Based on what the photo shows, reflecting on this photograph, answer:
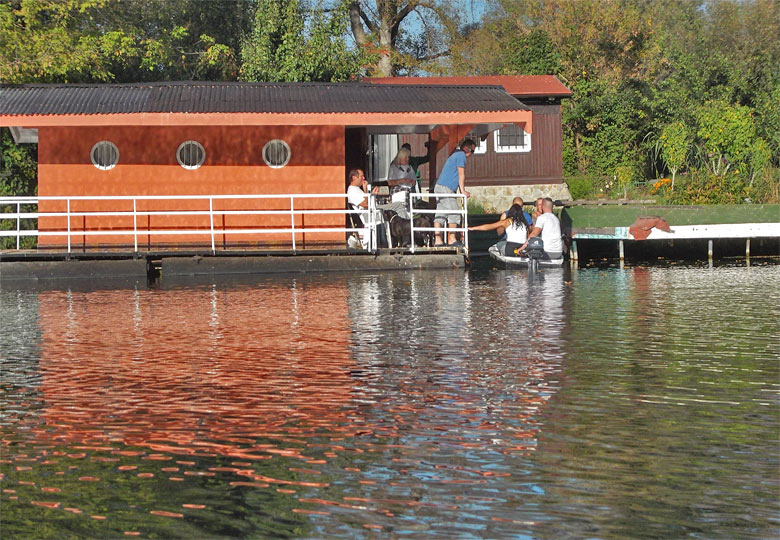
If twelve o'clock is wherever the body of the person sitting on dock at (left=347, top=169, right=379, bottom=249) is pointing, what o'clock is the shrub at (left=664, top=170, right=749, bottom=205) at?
The shrub is roughly at 11 o'clock from the person sitting on dock.

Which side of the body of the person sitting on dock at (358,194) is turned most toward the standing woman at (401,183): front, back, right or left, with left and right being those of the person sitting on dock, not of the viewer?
front

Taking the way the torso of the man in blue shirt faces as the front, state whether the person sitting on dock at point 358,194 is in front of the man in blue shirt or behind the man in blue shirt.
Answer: behind

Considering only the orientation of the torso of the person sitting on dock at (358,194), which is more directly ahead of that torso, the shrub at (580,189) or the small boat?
the small boat

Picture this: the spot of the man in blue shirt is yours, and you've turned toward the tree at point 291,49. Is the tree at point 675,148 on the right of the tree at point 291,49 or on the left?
right

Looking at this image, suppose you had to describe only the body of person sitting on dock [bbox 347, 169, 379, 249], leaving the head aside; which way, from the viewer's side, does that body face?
to the viewer's right

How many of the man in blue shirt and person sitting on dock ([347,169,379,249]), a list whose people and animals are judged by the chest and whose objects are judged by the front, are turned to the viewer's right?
2

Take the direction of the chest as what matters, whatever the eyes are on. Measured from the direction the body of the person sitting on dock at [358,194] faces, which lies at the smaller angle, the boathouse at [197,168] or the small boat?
the small boat

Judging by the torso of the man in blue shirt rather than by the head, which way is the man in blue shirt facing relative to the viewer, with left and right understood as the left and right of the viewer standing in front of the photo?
facing to the right of the viewer

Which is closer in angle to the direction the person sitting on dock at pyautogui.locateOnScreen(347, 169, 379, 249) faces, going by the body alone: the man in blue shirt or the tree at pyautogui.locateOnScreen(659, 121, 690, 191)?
the man in blue shirt

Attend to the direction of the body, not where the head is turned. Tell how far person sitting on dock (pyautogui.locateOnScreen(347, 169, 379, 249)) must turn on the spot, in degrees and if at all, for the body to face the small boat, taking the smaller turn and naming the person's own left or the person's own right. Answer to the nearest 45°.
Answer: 0° — they already face it

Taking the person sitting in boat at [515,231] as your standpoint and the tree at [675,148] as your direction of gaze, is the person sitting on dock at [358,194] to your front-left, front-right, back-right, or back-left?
back-left
